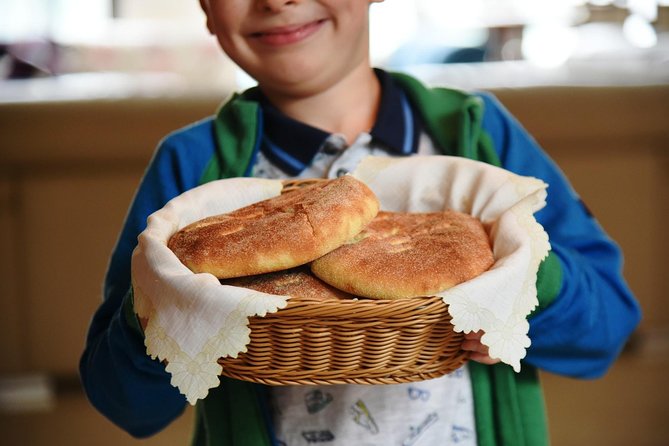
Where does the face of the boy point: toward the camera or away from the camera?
toward the camera

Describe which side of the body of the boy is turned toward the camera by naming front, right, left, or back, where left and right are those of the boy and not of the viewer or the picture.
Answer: front
